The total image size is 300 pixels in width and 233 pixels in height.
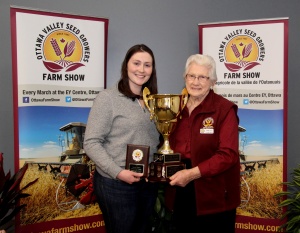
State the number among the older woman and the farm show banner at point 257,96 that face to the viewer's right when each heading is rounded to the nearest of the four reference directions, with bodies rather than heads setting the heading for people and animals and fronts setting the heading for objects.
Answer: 0

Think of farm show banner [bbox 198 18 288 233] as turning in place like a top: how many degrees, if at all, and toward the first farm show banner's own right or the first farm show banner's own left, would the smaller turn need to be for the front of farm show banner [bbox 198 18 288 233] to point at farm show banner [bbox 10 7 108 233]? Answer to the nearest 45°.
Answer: approximately 45° to the first farm show banner's own right

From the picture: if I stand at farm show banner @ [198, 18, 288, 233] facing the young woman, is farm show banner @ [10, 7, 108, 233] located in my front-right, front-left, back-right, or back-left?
front-right

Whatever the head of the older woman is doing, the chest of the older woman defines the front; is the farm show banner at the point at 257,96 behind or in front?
behind

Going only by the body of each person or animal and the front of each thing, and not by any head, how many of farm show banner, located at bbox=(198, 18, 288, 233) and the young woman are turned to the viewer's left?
0

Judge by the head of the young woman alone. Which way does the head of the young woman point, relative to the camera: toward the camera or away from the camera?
toward the camera

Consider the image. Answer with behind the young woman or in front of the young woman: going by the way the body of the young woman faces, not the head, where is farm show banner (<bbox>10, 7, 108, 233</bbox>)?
behind

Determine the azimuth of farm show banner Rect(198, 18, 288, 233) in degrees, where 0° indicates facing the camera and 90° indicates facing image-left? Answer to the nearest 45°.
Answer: approximately 0°

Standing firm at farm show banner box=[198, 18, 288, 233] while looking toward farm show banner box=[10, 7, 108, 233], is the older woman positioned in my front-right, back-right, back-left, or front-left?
front-left

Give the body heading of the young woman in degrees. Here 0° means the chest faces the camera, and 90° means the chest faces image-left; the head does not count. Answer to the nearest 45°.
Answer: approximately 315°

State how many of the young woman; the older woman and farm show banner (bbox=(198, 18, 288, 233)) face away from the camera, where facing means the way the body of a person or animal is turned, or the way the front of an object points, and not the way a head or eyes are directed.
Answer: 0

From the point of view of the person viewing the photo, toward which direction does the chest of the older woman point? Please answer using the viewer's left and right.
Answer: facing the viewer and to the left of the viewer

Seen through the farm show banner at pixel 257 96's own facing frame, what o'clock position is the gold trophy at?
The gold trophy is roughly at 1 o'clock from the farm show banner.
